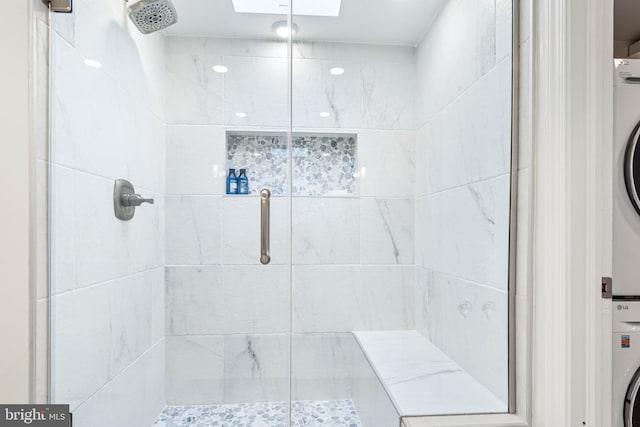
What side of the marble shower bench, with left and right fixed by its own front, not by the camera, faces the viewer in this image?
left

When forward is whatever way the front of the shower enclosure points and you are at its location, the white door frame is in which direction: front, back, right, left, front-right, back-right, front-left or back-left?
front-left

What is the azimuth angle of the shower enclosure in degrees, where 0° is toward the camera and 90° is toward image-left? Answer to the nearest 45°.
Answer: approximately 0°
